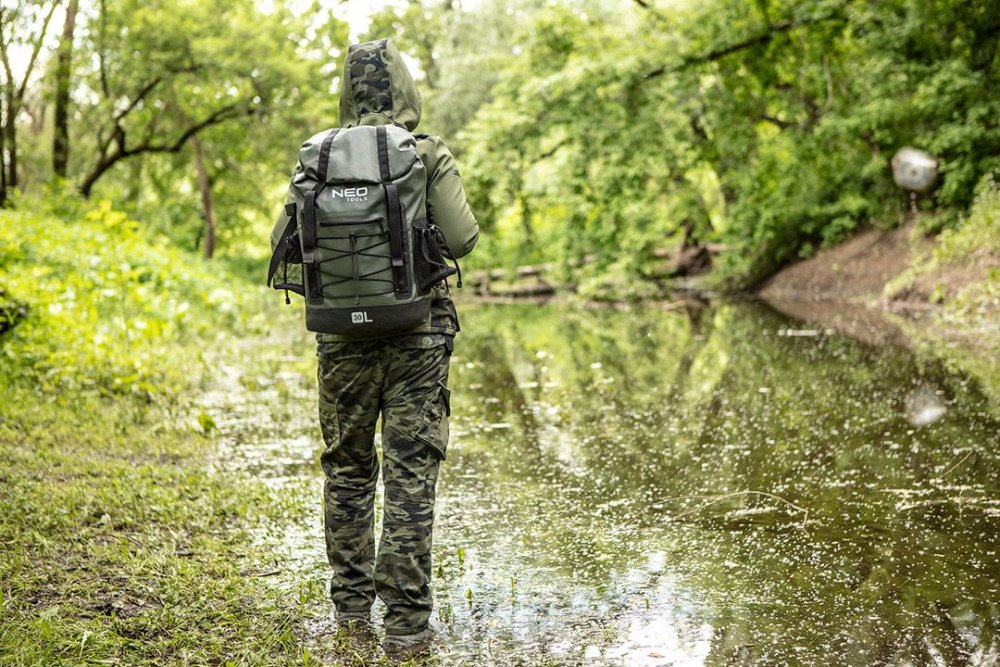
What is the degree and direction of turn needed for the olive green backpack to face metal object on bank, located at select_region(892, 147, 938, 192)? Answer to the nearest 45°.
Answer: approximately 135° to its left

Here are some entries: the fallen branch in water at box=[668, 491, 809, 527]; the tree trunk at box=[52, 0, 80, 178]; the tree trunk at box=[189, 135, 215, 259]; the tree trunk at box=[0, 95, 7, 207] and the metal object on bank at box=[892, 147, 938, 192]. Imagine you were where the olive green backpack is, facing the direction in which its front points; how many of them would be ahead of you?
0

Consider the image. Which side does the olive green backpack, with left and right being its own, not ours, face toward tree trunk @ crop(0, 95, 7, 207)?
back

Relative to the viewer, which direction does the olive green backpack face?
toward the camera

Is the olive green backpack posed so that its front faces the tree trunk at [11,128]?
no

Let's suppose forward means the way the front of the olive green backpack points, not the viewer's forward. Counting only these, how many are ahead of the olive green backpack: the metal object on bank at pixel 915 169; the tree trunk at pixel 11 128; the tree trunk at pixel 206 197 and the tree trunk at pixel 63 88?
0

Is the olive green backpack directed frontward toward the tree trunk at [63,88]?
no

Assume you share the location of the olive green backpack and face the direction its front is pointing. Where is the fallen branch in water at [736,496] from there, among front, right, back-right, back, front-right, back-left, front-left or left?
back-left

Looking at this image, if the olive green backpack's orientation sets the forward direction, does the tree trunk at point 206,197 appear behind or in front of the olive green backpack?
behind

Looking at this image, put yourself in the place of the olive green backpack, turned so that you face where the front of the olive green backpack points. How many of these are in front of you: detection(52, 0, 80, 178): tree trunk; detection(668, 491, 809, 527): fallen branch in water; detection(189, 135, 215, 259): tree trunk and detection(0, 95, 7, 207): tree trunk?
0

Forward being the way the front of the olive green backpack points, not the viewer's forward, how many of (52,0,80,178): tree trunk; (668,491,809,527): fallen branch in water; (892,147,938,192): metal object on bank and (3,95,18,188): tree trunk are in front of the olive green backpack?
0
